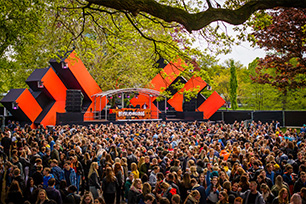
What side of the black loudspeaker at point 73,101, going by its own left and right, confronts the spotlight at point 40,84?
right

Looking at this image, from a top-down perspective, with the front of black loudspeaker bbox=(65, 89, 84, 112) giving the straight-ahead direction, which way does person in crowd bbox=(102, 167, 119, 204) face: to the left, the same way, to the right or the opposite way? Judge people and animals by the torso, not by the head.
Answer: the opposite way

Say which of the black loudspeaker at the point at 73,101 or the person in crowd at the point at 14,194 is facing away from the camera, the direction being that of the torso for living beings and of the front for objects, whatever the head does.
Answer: the person in crowd

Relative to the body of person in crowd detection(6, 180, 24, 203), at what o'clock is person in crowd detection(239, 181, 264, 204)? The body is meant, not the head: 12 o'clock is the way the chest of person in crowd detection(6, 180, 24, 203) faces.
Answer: person in crowd detection(239, 181, 264, 204) is roughly at 4 o'clock from person in crowd detection(6, 180, 24, 203).

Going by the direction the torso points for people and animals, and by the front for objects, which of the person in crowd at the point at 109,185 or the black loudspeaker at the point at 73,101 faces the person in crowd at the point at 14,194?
the black loudspeaker

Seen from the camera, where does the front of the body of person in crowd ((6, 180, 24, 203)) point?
away from the camera

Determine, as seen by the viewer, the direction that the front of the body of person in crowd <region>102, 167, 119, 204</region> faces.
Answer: away from the camera

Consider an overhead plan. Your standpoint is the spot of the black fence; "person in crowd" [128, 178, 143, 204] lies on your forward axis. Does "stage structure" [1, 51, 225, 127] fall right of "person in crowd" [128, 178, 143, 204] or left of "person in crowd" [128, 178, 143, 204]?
right

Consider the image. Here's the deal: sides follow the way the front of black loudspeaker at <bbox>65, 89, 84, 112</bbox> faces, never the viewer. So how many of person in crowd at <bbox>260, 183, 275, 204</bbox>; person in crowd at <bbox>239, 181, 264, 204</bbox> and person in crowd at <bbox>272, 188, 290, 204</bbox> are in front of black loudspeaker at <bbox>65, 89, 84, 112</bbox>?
3

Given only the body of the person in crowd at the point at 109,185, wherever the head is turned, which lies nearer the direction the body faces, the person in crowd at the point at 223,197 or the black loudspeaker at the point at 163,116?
the black loudspeaker
